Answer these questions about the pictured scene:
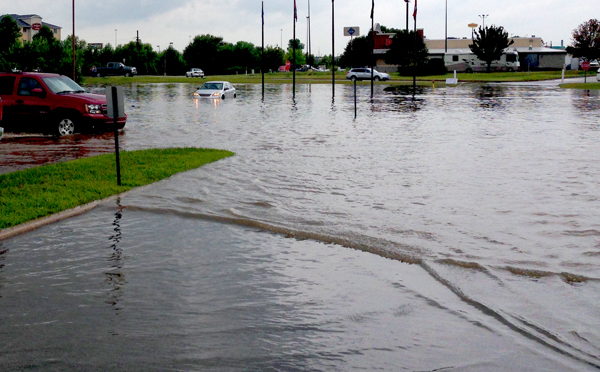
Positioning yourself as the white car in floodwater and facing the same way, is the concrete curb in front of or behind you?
in front

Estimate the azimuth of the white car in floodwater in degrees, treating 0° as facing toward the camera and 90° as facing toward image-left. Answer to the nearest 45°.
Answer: approximately 45°

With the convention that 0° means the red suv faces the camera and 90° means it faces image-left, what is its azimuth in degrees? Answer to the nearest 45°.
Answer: approximately 315°

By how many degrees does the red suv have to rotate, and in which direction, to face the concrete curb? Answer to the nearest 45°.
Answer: approximately 45° to its right

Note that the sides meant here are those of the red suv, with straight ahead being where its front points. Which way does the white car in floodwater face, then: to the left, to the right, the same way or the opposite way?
to the right

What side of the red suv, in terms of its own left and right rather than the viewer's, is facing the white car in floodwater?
left

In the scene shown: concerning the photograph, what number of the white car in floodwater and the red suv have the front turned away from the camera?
0

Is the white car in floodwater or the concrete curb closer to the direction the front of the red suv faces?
the concrete curb

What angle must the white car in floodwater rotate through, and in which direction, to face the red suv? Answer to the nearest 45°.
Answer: approximately 45° to its left
